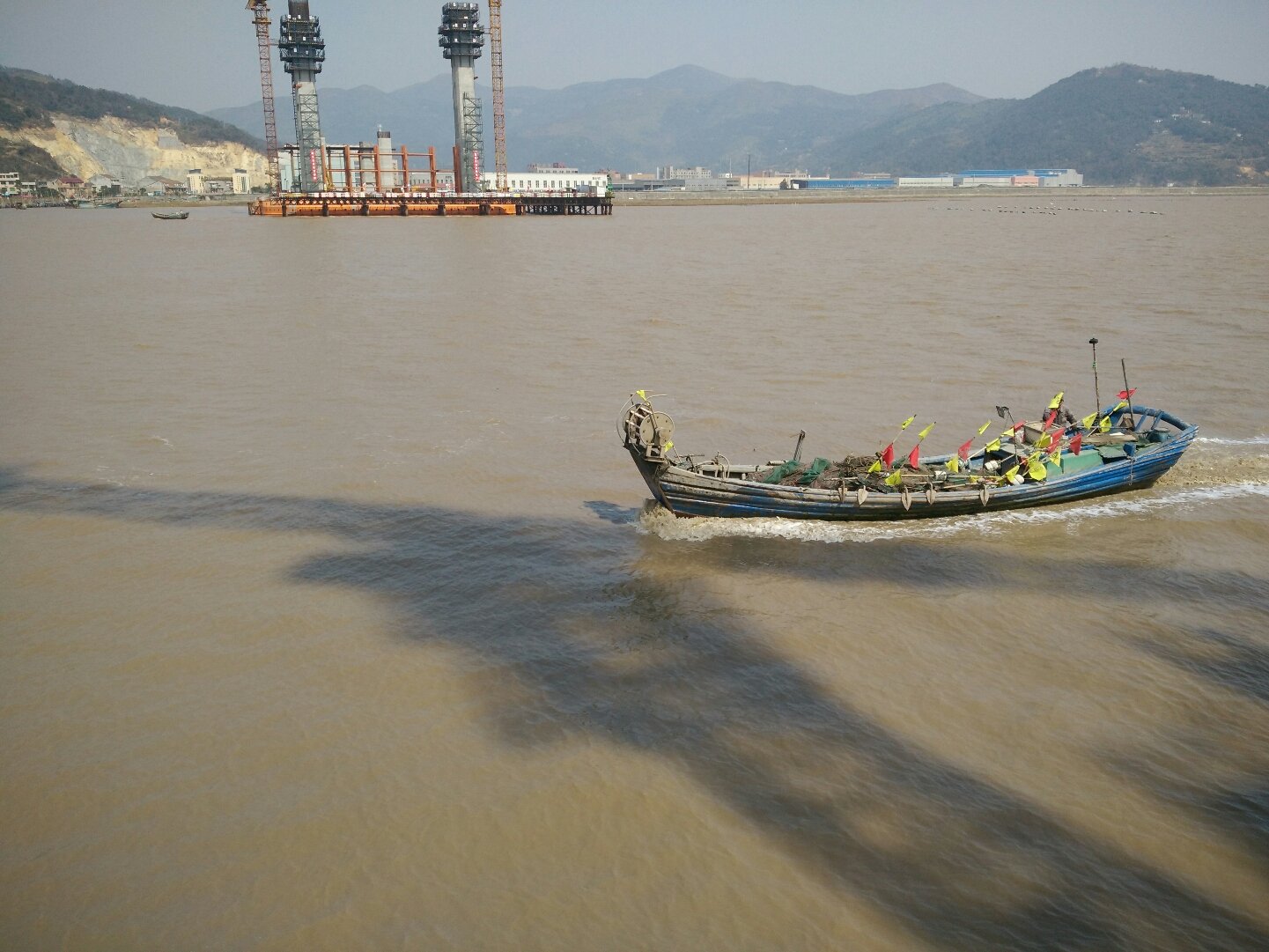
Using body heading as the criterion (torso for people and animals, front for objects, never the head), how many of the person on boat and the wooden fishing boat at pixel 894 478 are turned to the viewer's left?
2

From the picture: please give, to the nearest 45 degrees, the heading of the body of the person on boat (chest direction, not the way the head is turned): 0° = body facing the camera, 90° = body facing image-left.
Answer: approximately 90°

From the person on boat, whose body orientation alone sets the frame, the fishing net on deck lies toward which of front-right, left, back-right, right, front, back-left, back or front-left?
front-left

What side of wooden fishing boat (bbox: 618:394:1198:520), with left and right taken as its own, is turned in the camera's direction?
left
